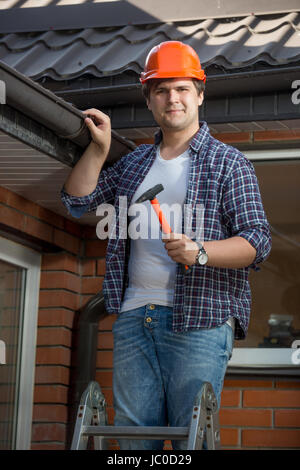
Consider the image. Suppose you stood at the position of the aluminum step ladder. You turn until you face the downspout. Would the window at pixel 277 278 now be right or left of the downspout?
right

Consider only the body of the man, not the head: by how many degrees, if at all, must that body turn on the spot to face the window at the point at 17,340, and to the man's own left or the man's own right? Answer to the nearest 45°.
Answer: approximately 90° to the man's own right

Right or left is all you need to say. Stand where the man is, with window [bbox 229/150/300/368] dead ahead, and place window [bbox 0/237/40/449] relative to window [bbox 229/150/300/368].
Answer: left

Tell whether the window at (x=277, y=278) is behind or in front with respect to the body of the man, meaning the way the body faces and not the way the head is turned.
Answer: behind

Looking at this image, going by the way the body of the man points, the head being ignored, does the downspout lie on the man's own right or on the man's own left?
on the man's own right
